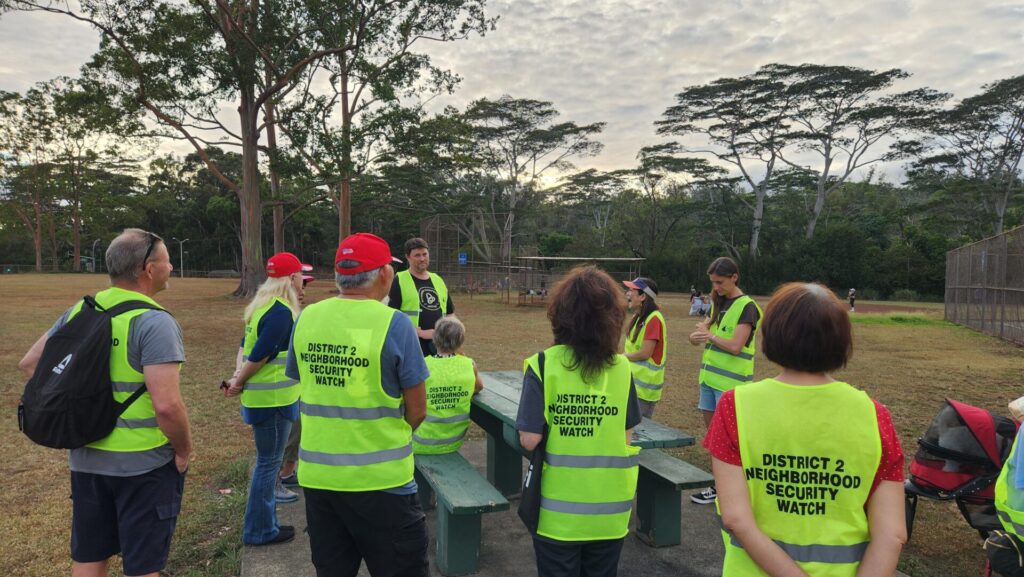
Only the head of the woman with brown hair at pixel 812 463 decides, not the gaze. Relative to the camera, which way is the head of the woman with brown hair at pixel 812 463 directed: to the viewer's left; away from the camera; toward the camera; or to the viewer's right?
away from the camera

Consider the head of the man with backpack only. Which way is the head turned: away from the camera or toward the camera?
away from the camera

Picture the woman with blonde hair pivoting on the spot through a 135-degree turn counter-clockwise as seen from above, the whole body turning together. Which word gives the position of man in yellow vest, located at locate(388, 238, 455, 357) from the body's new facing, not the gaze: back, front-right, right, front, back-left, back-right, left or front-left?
right

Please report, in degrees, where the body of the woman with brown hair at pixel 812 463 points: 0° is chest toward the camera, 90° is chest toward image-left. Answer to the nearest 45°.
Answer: approximately 180°

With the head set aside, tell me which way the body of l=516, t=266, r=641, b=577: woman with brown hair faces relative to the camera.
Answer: away from the camera

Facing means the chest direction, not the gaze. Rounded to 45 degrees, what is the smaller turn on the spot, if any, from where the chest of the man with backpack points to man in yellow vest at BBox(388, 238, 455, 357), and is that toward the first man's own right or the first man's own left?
0° — they already face them

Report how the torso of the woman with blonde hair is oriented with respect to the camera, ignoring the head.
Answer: to the viewer's right

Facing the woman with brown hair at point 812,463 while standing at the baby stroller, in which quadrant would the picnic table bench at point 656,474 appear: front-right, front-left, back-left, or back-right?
front-right

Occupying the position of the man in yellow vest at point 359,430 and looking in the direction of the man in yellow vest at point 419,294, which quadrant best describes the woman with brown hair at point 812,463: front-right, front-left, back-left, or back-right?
back-right

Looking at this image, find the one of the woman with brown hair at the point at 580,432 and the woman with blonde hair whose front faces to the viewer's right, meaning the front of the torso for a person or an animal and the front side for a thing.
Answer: the woman with blonde hair

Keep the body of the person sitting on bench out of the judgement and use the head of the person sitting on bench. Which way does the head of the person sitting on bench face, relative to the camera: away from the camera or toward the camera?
away from the camera

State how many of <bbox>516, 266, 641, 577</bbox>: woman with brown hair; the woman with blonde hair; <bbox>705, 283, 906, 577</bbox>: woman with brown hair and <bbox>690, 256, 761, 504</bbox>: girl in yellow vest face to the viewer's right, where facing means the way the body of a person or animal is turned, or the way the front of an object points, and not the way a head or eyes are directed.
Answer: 1

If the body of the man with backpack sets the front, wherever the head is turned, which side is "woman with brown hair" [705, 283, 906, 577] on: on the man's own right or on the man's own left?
on the man's own right

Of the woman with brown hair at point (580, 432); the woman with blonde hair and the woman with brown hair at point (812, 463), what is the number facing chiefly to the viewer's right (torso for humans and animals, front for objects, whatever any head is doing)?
1

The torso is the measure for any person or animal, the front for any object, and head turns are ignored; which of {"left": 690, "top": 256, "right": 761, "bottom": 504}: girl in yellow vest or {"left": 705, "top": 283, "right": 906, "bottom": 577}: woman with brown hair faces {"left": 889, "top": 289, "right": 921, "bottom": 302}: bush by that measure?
the woman with brown hair

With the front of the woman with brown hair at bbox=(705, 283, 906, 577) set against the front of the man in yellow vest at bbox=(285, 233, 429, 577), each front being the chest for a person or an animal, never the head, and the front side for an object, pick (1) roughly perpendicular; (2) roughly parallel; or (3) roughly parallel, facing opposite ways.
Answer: roughly parallel

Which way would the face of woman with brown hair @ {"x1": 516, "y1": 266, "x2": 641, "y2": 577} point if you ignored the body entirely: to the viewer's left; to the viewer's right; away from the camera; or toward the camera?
away from the camera

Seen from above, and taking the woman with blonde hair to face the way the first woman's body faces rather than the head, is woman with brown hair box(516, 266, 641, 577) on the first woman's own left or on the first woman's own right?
on the first woman's own right

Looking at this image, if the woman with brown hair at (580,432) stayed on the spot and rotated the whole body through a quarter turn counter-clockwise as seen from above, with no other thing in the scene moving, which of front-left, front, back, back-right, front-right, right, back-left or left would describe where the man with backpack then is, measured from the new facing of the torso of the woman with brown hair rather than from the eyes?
front

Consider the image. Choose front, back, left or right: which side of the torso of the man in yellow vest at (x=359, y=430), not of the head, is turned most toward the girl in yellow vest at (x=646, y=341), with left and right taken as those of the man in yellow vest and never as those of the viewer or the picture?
front

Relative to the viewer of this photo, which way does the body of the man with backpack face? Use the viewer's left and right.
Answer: facing away from the viewer and to the right of the viewer
